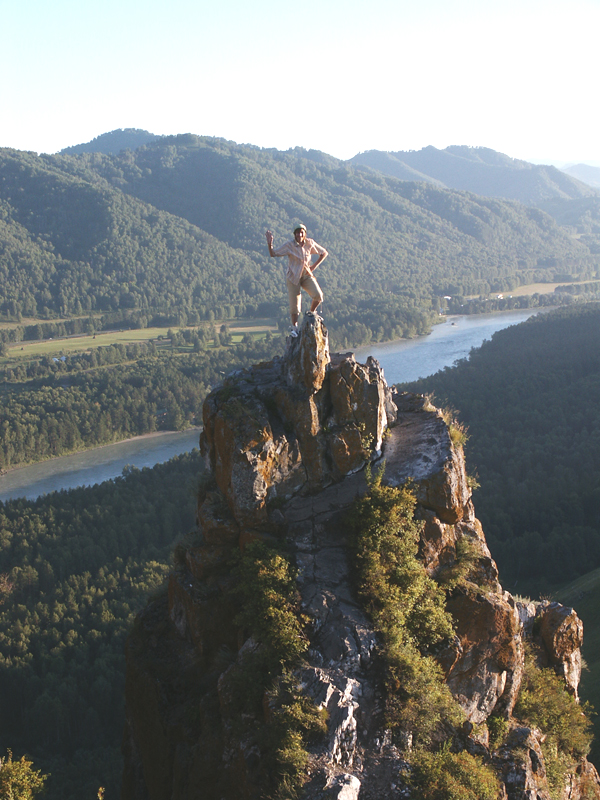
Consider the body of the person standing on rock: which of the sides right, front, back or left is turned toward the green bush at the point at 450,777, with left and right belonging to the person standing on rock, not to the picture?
front

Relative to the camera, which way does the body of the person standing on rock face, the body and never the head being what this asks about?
toward the camera

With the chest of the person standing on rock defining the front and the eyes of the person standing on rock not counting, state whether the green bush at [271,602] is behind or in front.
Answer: in front
